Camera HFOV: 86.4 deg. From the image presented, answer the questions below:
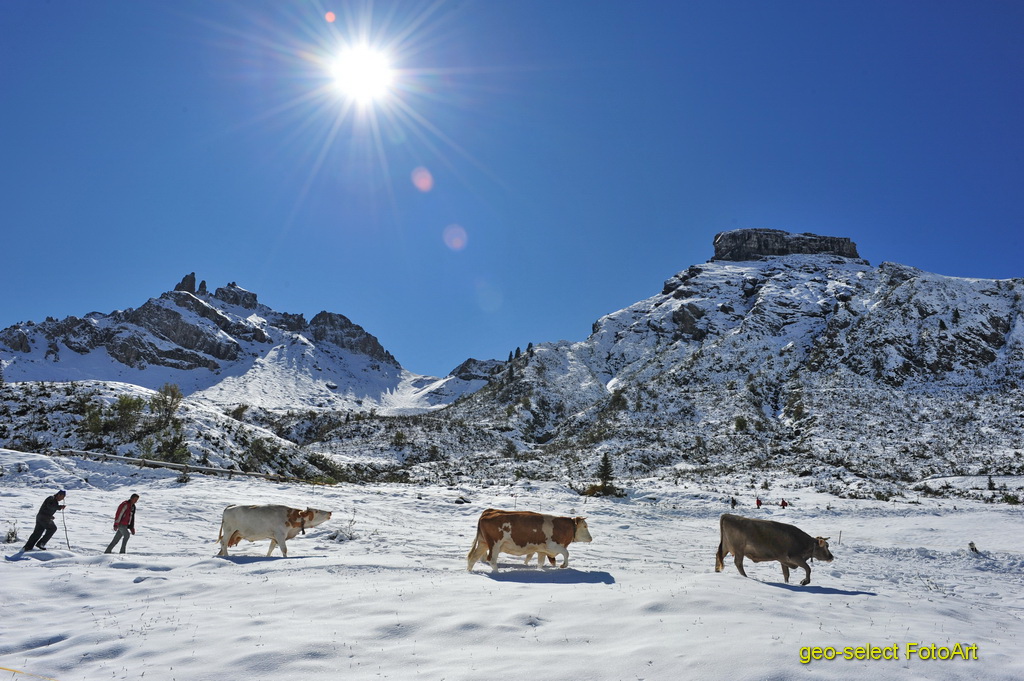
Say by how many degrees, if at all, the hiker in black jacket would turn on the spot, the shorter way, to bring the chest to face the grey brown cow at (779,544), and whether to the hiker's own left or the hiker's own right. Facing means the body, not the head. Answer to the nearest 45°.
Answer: approximately 45° to the hiker's own right

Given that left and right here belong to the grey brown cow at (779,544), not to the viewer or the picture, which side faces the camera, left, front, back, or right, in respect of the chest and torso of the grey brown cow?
right

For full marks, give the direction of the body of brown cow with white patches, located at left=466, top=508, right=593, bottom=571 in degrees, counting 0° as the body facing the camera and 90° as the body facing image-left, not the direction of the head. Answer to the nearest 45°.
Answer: approximately 270°

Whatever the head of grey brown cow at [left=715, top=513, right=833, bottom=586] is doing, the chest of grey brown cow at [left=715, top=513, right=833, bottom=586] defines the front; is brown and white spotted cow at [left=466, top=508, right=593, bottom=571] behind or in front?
behind

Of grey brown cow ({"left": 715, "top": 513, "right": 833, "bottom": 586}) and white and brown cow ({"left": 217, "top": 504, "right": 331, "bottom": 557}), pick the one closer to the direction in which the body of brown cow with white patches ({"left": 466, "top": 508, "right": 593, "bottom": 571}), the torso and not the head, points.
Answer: the grey brown cow

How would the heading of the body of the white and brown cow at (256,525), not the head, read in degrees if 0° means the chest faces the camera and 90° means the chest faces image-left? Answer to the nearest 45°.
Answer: approximately 270°

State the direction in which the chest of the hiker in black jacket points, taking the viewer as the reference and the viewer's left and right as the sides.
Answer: facing to the right of the viewer

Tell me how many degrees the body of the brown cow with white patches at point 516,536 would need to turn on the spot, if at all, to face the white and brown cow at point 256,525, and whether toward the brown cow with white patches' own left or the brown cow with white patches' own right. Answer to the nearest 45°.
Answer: approximately 180°
